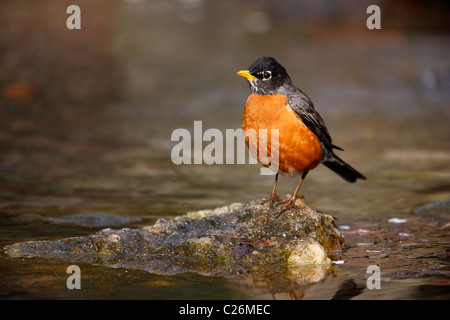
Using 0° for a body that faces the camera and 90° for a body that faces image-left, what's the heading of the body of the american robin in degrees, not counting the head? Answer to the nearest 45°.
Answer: approximately 45°
